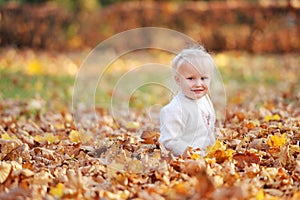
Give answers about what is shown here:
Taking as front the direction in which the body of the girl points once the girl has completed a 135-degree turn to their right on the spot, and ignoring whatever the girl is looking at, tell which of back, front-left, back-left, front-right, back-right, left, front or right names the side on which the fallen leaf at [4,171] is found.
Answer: front-left

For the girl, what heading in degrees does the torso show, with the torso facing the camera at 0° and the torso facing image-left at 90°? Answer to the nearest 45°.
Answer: approximately 315°

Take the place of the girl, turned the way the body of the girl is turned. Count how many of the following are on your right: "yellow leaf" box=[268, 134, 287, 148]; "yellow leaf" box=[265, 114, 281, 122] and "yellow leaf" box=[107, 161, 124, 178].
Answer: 1

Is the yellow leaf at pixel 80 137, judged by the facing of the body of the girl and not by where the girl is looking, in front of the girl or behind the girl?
behind

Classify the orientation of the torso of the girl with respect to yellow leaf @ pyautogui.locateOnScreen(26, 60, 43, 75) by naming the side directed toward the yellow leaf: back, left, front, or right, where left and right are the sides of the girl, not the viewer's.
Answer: back

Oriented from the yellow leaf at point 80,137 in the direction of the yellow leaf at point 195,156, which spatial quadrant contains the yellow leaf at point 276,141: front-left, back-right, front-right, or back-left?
front-left

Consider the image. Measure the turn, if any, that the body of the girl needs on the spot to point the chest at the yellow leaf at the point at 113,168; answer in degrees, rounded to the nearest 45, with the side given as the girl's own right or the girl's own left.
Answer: approximately 90° to the girl's own right

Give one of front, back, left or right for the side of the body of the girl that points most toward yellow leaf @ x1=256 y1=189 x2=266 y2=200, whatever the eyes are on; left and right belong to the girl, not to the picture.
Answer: front

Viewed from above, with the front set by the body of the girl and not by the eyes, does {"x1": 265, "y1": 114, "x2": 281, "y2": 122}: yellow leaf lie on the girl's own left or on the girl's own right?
on the girl's own left

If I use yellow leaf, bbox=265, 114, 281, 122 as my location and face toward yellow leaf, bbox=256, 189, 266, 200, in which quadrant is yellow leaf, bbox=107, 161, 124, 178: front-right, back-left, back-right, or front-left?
front-right

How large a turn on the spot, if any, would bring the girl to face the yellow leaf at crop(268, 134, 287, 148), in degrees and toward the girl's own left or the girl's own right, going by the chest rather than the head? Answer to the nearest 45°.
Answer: approximately 45° to the girl's own left

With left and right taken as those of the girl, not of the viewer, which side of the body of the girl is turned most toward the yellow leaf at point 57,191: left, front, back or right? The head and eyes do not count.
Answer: right

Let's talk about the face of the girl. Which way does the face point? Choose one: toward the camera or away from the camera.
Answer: toward the camera

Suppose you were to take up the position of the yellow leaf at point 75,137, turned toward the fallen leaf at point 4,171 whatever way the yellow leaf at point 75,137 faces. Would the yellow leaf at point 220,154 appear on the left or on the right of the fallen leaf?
left
